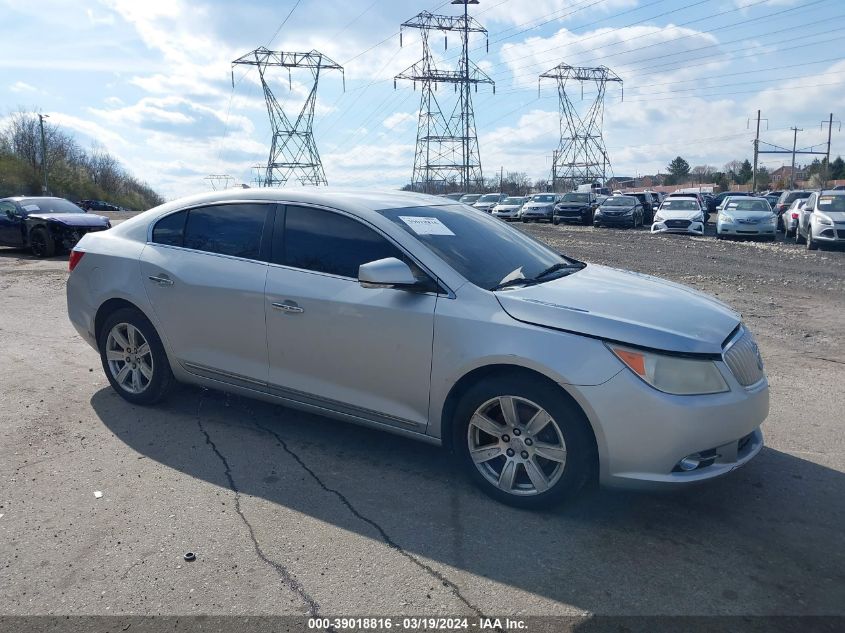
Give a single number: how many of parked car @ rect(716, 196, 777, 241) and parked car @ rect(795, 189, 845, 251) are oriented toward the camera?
2

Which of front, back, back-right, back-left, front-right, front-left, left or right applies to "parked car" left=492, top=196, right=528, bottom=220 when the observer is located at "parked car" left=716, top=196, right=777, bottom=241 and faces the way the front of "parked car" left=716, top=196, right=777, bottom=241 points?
back-right

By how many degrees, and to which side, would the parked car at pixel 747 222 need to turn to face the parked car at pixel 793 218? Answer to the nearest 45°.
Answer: approximately 135° to its left

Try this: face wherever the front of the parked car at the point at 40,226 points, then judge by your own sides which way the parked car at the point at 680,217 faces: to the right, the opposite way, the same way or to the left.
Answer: to the right

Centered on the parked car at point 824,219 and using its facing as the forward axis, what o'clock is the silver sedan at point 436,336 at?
The silver sedan is roughly at 12 o'clock from the parked car.

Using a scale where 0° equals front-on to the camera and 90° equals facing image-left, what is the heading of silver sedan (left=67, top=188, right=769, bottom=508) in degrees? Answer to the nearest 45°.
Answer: approximately 315°

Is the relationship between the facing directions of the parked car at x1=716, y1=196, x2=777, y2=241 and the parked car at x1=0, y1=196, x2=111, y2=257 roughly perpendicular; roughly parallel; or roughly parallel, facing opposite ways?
roughly perpendicular

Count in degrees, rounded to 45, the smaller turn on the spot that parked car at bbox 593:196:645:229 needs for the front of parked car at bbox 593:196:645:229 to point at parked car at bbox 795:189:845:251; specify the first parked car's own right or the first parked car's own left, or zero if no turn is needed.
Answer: approximately 90° to the first parked car's own left

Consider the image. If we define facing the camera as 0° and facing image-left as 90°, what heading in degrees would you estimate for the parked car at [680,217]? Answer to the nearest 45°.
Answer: approximately 0°
